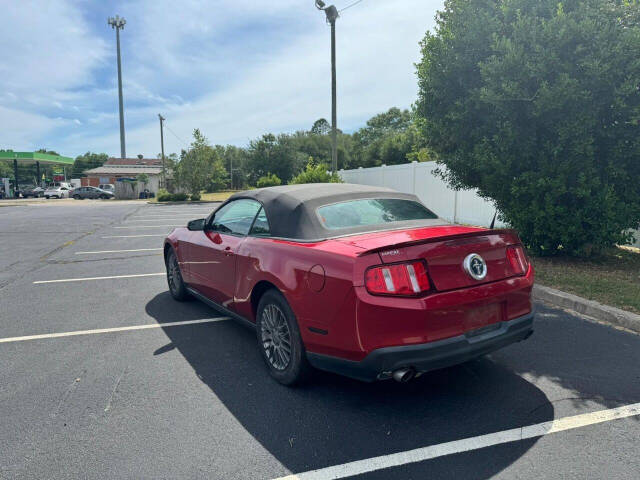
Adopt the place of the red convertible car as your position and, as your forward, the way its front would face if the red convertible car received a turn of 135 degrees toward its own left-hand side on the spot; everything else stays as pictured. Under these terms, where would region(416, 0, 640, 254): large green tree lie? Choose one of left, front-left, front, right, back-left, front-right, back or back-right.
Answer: back-left

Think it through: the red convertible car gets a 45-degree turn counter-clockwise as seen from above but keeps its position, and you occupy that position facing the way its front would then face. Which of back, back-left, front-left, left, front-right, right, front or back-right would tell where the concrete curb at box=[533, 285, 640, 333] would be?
back-right

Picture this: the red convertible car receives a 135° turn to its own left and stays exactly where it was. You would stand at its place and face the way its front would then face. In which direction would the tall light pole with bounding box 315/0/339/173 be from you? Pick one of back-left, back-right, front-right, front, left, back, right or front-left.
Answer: back

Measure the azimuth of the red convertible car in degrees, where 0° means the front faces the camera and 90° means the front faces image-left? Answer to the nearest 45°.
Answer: approximately 135°

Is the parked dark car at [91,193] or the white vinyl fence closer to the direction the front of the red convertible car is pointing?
the parked dark car

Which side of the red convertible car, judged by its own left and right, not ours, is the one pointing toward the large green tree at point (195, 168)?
front

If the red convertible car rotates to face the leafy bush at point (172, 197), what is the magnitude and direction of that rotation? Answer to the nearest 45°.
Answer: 0° — it already faces it

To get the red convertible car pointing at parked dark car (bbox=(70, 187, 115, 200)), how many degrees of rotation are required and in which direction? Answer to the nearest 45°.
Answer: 0° — it already faces it

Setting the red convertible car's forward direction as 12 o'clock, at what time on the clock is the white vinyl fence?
The white vinyl fence is roughly at 2 o'clock from the red convertible car.

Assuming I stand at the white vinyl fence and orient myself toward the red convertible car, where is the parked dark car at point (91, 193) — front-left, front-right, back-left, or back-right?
back-right

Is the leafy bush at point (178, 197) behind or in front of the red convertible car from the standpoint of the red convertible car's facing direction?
in front
